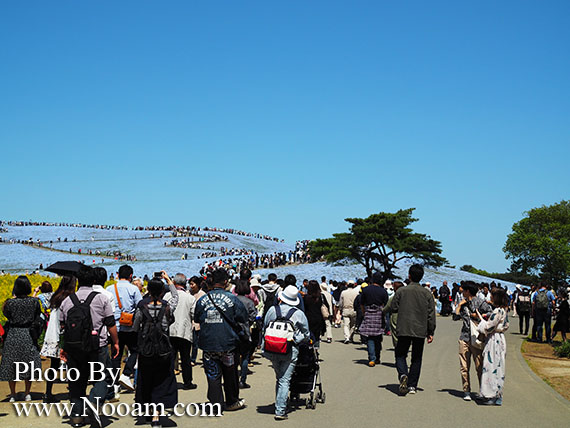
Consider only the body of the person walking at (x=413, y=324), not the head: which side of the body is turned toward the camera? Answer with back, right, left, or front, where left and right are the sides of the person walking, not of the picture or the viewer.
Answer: back

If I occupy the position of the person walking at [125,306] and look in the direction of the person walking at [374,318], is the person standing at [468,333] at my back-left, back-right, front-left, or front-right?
front-right

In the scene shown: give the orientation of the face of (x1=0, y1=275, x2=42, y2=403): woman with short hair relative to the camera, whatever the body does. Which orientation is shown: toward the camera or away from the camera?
away from the camera

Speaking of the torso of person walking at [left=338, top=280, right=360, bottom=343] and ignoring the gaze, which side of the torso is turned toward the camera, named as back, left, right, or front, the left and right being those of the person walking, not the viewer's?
back

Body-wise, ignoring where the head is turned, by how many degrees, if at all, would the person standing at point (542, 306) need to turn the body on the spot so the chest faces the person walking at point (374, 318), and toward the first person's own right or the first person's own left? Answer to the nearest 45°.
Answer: approximately 135° to the first person's own left

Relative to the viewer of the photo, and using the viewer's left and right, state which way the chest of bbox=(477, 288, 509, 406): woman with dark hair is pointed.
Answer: facing to the left of the viewer

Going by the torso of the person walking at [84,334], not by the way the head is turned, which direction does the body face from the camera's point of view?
away from the camera

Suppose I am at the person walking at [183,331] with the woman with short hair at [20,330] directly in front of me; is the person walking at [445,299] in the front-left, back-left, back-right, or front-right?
back-right

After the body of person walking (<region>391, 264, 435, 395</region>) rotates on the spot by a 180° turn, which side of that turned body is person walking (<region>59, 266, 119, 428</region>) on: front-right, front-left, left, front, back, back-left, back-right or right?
front-right

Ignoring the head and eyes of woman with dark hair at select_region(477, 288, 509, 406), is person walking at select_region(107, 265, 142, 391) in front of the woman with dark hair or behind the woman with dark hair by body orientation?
in front

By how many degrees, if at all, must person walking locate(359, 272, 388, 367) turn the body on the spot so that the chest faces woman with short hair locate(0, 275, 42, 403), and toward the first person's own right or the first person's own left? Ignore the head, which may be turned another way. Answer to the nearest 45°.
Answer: approximately 135° to the first person's own left

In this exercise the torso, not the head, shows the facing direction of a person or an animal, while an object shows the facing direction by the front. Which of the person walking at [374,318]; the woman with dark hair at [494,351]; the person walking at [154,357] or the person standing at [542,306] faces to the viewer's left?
the woman with dark hair

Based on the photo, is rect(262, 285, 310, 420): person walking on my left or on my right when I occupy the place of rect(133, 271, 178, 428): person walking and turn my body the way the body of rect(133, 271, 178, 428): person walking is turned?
on my right

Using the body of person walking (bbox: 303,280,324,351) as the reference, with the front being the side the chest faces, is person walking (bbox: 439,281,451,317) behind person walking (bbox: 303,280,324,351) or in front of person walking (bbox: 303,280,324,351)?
in front

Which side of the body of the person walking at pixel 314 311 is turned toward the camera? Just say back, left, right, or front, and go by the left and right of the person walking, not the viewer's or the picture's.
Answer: back

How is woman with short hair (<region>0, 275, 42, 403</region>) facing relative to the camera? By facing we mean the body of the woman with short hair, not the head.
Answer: away from the camera
